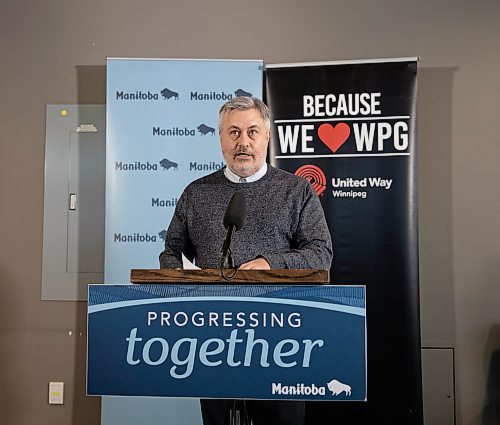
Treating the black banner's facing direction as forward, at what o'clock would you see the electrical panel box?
The electrical panel box is roughly at 3 o'clock from the black banner.

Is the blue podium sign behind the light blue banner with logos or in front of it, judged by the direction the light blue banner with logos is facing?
in front

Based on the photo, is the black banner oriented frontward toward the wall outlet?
no

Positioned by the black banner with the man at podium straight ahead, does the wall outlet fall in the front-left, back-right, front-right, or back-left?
front-right

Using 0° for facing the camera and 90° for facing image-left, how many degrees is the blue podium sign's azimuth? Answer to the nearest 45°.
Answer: approximately 0°

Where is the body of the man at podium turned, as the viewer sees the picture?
toward the camera

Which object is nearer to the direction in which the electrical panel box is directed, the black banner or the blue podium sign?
the blue podium sign

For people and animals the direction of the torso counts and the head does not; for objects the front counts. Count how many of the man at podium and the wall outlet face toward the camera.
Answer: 2

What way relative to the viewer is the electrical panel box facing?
toward the camera

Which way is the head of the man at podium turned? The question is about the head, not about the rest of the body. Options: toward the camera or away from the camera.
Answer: toward the camera

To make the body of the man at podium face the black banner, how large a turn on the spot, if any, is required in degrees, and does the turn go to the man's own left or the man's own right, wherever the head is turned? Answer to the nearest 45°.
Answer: approximately 135° to the man's own left

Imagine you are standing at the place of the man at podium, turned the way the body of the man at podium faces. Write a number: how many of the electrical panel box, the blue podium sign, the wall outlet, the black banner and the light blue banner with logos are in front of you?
1

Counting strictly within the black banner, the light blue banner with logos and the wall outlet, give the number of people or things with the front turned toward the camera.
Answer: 3

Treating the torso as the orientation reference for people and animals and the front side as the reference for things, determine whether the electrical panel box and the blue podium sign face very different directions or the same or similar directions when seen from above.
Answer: same or similar directions

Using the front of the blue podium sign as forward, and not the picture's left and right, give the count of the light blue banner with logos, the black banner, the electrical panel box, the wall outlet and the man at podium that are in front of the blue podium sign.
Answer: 0

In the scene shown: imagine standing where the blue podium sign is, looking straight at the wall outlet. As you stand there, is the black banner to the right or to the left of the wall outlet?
right

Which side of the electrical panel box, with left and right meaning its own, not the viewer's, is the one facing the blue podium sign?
front

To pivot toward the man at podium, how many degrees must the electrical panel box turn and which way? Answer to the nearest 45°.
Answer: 0° — it already faces them

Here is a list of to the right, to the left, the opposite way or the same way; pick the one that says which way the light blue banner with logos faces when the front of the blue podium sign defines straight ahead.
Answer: the same way

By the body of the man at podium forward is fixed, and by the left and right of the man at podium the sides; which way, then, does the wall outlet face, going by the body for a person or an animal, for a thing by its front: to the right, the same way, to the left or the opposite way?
the same way

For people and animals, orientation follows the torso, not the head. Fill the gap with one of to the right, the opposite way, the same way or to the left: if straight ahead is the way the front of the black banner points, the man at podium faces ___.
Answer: the same way

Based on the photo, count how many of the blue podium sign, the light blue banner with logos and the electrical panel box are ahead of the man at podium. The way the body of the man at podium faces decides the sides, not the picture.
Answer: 1

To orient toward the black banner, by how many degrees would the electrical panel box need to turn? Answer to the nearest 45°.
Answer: approximately 45° to its left

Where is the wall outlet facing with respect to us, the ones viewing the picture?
facing the viewer
